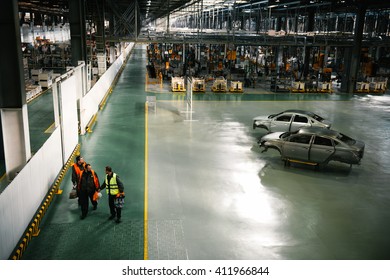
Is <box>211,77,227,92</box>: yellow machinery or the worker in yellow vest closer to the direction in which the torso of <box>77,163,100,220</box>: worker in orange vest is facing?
the worker in yellow vest

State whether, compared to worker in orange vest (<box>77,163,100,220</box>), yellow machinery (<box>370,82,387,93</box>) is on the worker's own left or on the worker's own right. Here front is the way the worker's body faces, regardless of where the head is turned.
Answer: on the worker's own left

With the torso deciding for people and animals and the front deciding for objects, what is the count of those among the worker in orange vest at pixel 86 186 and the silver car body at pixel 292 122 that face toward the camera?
1

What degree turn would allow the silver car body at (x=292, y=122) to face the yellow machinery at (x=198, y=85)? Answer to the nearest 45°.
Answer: approximately 45° to its right

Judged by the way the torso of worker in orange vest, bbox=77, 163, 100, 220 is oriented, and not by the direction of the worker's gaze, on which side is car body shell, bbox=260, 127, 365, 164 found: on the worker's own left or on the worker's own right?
on the worker's own left

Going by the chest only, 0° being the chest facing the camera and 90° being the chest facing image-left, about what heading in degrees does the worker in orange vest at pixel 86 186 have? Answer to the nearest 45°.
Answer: approximately 0°

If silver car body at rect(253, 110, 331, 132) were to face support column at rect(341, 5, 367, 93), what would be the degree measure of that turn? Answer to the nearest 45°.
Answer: approximately 90° to its right

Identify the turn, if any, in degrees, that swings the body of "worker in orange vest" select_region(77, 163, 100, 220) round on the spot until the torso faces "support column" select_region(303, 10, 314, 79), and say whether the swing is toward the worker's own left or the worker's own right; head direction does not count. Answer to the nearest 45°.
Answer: approximately 135° to the worker's own left

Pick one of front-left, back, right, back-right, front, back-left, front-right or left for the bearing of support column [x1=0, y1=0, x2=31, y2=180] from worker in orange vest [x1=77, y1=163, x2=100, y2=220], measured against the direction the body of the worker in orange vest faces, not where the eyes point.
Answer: back-right

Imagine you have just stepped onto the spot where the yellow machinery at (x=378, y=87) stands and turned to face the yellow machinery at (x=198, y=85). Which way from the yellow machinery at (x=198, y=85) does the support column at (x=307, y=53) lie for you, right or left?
right

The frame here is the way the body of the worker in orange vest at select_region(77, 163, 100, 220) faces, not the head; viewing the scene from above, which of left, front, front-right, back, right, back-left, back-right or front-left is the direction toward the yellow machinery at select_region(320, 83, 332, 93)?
back-left

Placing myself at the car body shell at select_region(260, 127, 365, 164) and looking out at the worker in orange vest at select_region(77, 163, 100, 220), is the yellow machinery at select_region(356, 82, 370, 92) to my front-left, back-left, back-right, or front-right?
back-right

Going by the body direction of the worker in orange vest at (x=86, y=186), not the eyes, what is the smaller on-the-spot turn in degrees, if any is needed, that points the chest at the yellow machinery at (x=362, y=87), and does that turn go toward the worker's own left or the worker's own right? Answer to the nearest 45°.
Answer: approximately 135° to the worker's own left

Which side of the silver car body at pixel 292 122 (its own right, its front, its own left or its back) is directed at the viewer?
left
